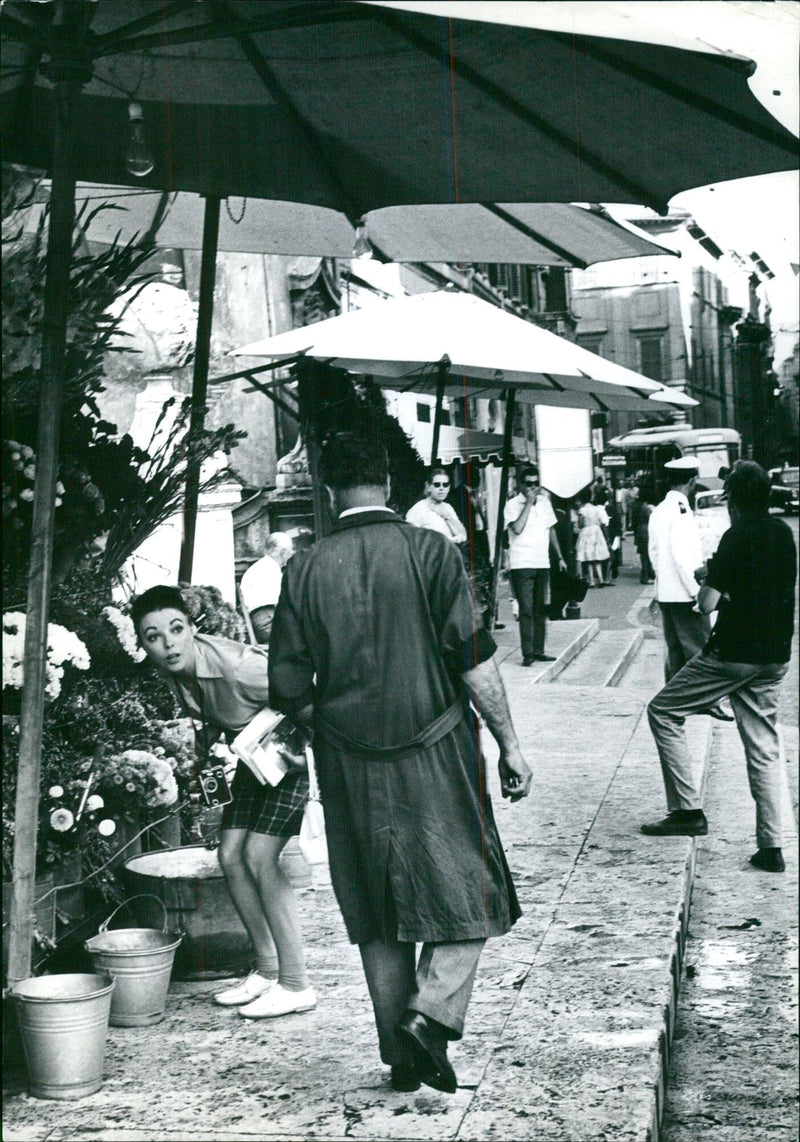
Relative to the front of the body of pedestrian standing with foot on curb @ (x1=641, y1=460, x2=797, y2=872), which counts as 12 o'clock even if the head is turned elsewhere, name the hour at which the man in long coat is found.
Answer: The man in long coat is roughly at 8 o'clock from the pedestrian standing with foot on curb.

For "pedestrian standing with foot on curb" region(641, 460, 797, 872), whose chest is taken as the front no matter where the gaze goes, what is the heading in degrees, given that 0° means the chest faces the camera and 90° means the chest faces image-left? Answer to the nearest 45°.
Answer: approximately 135°

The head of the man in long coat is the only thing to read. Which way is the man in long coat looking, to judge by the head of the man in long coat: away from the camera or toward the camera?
away from the camera

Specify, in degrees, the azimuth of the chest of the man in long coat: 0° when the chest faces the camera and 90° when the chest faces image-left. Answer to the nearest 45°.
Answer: approximately 180°

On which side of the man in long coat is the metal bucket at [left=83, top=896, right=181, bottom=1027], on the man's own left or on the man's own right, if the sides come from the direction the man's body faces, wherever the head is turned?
on the man's own left

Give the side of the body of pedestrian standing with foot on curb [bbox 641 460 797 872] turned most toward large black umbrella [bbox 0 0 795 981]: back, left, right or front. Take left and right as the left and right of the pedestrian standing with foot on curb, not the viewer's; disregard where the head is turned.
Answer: left

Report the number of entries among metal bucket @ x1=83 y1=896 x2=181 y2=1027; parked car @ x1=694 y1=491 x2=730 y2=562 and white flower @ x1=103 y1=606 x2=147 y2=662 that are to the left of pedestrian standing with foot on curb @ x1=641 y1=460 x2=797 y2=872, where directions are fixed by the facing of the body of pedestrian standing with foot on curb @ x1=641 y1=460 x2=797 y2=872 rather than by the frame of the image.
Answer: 2
